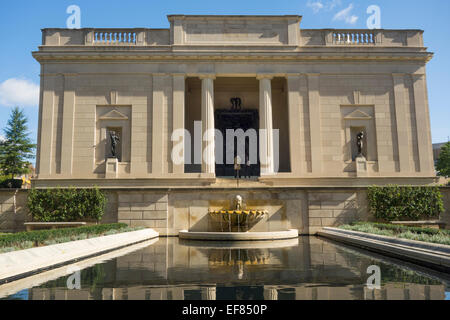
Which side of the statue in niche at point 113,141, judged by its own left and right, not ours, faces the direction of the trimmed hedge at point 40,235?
front

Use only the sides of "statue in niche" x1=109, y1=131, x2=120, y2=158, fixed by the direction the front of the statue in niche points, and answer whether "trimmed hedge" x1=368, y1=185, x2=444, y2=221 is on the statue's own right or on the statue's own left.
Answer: on the statue's own left

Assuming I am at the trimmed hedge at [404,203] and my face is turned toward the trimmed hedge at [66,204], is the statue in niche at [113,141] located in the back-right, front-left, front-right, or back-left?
front-right

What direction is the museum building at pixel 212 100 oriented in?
toward the camera

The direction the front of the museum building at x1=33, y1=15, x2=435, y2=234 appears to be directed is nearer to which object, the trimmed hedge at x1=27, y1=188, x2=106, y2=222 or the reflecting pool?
the reflecting pool

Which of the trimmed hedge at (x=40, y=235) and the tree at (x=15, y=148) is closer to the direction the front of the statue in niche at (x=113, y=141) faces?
the trimmed hedge

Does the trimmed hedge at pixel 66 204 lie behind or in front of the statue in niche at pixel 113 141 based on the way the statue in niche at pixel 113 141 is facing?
in front

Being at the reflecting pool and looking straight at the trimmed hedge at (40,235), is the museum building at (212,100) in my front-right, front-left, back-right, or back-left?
front-right

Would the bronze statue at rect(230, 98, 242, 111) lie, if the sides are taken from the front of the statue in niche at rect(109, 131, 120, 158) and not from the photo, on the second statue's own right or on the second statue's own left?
on the second statue's own left
